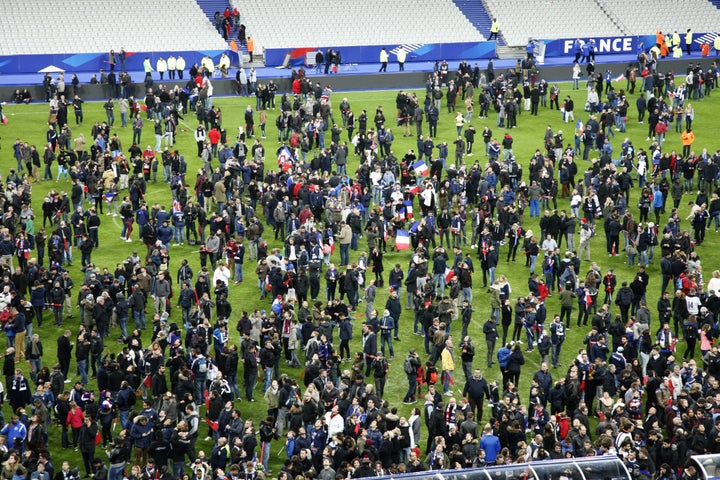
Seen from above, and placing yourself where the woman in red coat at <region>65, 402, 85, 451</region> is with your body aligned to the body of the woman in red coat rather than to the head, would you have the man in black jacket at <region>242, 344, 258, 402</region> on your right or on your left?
on your right

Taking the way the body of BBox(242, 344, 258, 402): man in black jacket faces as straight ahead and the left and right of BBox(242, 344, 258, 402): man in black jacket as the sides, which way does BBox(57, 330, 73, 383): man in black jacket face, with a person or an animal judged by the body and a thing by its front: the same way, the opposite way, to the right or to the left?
the same way

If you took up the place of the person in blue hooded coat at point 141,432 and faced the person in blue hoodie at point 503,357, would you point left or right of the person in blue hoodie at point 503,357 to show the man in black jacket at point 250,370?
left

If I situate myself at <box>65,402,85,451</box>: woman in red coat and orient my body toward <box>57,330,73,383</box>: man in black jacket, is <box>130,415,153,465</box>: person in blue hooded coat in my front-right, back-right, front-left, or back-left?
back-right

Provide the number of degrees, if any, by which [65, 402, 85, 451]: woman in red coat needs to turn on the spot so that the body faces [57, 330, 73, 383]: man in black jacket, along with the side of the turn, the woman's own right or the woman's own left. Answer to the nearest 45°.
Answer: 0° — they already face them

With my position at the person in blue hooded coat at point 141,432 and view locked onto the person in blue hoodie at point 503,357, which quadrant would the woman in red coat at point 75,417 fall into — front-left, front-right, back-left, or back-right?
back-left

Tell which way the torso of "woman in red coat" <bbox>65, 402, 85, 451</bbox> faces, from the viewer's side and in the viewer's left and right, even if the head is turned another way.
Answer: facing away from the viewer

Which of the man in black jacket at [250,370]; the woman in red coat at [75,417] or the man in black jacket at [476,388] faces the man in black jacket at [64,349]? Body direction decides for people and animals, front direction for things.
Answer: the woman in red coat
